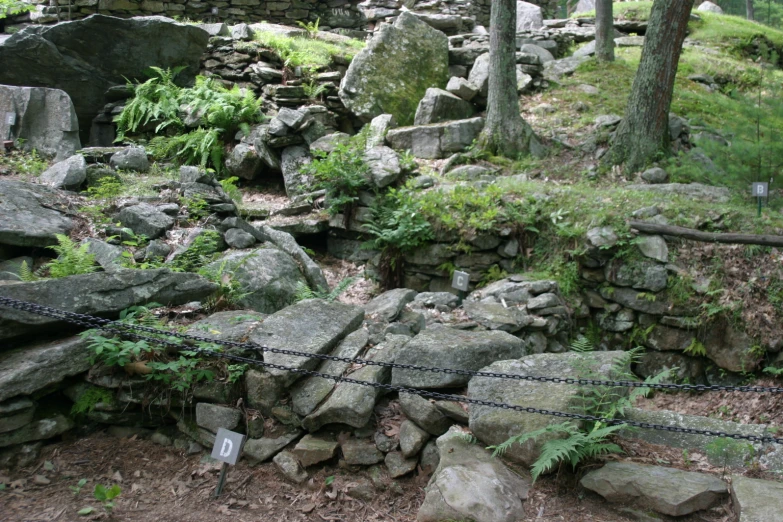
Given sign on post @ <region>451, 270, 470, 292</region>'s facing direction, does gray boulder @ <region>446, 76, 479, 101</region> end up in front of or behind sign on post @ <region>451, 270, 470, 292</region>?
behind

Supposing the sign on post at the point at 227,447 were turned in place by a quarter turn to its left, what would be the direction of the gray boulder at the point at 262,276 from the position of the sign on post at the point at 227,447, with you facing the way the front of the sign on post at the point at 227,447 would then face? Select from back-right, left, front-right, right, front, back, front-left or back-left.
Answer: left

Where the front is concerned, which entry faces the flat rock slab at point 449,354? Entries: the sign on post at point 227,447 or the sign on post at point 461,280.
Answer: the sign on post at point 461,280

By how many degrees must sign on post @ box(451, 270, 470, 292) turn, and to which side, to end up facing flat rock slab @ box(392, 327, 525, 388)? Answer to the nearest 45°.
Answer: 0° — it already faces it

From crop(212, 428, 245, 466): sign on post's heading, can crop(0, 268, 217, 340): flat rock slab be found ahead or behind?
behind

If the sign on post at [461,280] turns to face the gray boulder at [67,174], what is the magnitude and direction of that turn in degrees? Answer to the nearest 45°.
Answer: approximately 90° to its right

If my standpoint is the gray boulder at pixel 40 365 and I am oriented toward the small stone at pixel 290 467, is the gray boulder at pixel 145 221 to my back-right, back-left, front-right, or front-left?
back-left

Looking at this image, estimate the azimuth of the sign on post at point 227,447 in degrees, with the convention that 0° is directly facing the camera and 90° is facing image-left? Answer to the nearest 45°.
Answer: approximately 0°

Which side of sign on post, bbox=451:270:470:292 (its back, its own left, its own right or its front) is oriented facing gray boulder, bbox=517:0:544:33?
back

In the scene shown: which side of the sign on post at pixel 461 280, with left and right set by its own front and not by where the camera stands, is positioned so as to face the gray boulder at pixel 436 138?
back

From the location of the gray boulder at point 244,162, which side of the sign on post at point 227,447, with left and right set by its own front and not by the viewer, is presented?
back

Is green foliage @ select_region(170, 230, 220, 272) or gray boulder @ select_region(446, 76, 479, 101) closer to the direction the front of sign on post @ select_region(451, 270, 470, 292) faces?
the green foliage

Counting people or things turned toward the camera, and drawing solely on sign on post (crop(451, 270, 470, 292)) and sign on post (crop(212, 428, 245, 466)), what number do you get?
2
